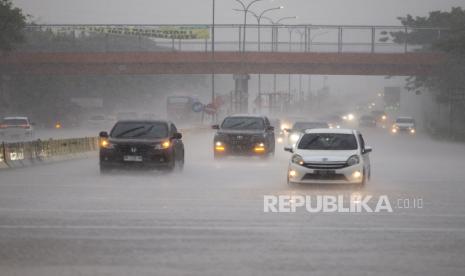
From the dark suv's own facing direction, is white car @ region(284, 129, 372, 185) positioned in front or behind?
in front

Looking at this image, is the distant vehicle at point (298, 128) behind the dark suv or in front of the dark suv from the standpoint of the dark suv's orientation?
behind

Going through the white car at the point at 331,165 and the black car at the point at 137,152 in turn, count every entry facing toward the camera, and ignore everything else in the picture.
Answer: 2

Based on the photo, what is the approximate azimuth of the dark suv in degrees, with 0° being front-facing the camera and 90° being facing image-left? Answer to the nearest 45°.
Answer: approximately 0°

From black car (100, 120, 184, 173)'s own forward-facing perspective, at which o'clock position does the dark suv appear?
The dark suv is roughly at 7 o'clock from the black car.

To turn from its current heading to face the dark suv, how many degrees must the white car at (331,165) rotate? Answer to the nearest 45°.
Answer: approximately 180°

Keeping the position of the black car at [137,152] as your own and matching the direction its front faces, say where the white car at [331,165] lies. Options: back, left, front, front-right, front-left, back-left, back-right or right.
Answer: front-left

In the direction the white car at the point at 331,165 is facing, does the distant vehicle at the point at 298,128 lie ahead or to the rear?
to the rear
